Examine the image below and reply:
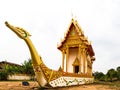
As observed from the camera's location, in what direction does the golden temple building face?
facing the viewer and to the left of the viewer
